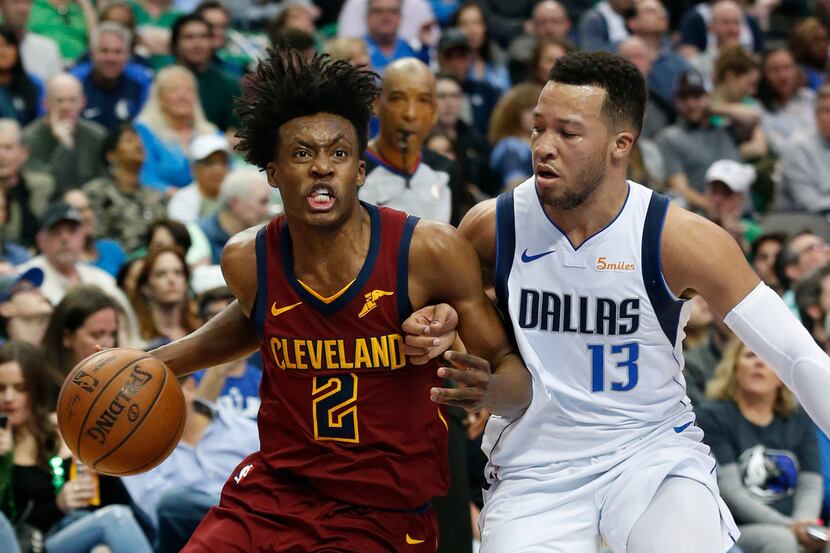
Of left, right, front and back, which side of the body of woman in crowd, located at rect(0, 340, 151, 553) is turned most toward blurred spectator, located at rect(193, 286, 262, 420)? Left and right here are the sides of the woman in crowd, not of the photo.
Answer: left

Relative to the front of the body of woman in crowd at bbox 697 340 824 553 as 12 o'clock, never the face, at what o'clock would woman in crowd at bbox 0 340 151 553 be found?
woman in crowd at bbox 0 340 151 553 is roughly at 2 o'clock from woman in crowd at bbox 697 340 824 553.

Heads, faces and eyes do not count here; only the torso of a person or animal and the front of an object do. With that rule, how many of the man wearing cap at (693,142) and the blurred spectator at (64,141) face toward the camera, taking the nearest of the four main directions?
2

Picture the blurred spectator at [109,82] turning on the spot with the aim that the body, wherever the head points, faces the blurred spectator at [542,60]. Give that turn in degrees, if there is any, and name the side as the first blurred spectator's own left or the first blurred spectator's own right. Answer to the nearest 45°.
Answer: approximately 90° to the first blurred spectator's own left
